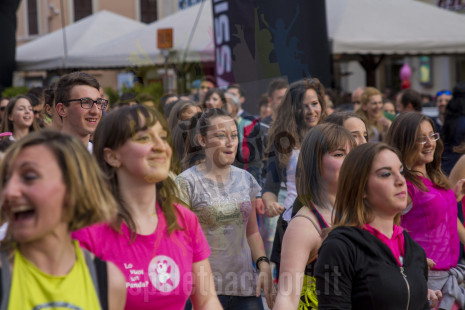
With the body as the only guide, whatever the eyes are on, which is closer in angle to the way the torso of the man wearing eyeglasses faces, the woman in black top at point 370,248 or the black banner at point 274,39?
the woman in black top

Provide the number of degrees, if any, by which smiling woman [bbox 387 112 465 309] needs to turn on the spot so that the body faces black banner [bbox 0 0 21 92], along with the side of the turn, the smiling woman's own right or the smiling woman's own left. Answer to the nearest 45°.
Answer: approximately 180°

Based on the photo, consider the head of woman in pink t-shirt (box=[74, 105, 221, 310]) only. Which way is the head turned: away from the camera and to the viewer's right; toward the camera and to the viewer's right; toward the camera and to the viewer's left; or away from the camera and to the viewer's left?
toward the camera and to the viewer's right

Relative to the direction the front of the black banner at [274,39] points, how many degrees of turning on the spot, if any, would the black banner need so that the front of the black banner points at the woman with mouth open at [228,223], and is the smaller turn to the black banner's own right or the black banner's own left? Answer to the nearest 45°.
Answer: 0° — it already faces them

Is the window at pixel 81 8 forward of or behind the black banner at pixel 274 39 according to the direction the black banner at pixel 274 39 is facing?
behind

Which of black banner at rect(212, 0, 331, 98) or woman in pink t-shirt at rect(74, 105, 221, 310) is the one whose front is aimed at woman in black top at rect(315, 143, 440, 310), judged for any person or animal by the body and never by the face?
the black banner

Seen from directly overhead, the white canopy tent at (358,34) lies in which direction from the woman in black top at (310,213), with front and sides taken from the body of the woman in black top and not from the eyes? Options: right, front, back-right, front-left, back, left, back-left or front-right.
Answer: back-left
